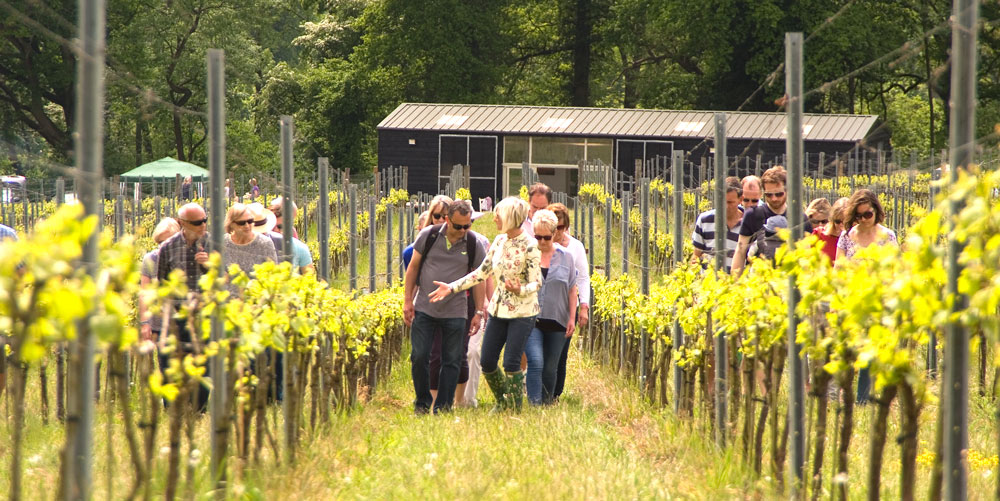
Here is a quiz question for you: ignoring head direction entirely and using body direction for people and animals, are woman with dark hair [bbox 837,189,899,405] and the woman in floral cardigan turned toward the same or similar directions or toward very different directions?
same or similar directions

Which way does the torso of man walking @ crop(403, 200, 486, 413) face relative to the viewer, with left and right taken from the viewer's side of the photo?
facing the viewer

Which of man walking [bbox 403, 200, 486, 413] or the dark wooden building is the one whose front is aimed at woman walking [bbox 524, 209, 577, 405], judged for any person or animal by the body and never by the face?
the dark wooden building

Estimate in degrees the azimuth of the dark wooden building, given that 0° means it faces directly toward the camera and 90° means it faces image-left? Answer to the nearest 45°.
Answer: approximately 0°

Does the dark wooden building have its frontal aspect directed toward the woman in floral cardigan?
yes

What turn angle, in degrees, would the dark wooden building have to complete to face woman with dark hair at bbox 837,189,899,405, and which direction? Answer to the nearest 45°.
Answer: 0° — it already faces them

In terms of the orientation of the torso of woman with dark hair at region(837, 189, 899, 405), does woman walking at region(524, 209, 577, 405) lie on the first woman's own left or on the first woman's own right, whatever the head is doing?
on the first woman's own right

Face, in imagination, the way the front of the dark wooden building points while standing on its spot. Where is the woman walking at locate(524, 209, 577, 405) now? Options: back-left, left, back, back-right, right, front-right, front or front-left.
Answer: front

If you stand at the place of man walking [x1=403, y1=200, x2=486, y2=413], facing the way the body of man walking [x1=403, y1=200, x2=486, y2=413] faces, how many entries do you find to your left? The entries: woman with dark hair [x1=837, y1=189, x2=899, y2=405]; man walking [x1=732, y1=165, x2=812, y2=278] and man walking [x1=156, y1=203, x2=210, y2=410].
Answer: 2

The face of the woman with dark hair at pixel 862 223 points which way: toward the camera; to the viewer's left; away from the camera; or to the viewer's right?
toward the camera

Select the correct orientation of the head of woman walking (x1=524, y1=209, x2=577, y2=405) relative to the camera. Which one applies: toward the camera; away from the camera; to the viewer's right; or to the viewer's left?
toward the camera

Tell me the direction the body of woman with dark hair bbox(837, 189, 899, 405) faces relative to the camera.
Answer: toward the camera

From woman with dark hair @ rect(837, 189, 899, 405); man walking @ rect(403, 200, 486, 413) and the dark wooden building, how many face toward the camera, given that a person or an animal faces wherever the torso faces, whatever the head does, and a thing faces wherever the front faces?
3
